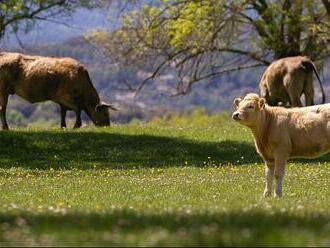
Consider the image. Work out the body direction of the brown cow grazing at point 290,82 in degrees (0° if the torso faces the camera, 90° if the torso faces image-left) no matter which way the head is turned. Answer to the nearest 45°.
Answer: approximately 135°

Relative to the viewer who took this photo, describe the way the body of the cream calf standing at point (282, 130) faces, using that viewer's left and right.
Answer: facing to the left of the viewer

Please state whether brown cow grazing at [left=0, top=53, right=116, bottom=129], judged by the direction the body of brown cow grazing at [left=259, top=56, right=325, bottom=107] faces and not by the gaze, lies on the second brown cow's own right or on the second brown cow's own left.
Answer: on the second brown cow's own left

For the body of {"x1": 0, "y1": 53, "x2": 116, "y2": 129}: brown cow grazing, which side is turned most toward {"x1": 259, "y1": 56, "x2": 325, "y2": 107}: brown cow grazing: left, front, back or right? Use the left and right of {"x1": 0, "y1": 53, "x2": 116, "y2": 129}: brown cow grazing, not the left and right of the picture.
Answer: front

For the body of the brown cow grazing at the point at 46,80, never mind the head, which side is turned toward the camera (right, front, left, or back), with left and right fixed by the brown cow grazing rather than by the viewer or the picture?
right
